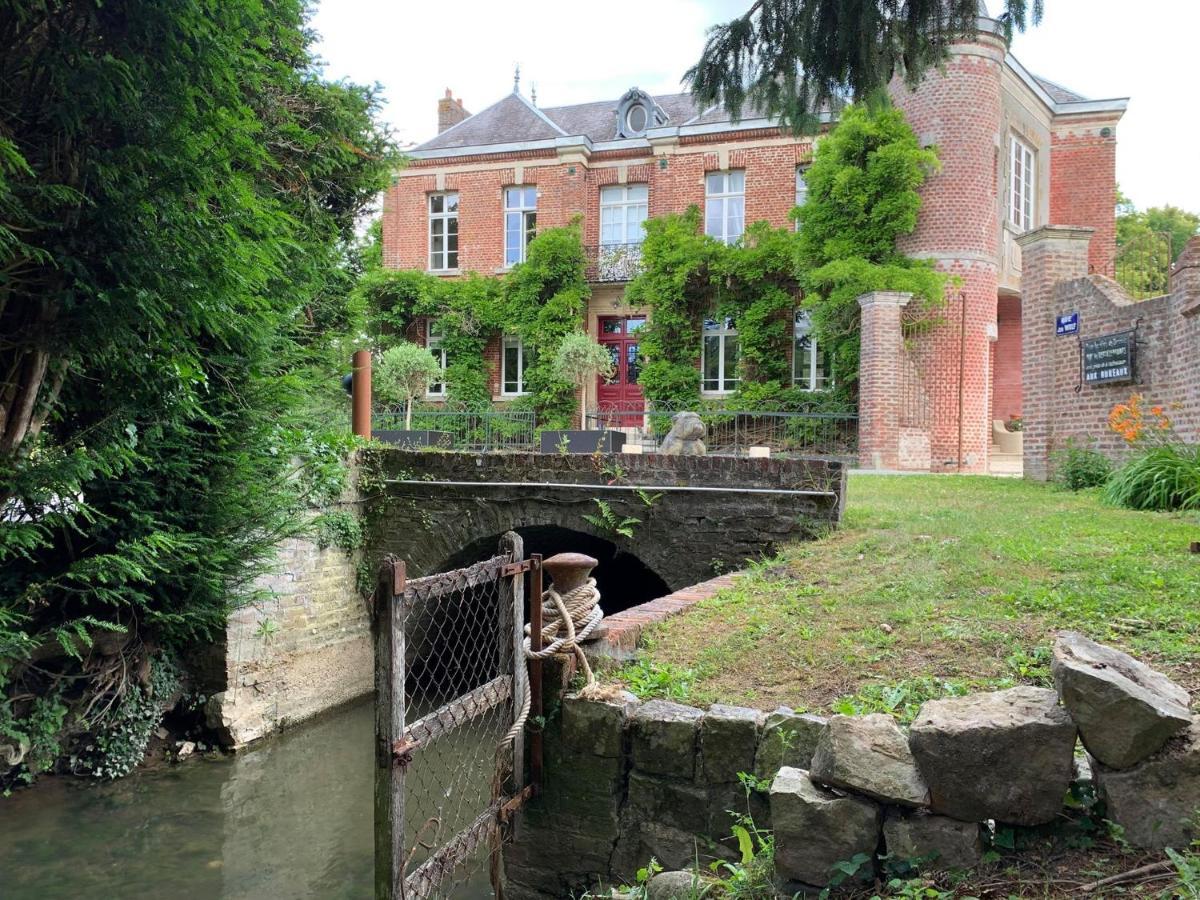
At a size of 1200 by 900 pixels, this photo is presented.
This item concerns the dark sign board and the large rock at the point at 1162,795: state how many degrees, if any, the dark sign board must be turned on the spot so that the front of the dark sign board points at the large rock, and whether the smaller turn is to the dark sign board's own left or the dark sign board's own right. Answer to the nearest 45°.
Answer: approximately 45° to the dark sign board's own left

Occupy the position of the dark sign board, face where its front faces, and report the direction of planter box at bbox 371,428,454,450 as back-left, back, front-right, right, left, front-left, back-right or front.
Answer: front-right

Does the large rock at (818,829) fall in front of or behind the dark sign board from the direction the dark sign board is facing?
in front

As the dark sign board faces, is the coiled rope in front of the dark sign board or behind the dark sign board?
in front

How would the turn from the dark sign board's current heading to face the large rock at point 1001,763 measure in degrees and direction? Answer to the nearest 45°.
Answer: approximately 45° to its left

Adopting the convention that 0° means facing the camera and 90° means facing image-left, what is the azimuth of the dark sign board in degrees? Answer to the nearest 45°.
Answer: approximately 45°

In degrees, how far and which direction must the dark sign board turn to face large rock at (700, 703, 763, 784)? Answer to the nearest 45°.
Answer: approximately 45° to its left

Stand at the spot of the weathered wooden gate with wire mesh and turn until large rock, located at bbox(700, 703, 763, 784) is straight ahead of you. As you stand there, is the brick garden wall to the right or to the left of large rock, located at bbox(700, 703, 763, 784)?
left

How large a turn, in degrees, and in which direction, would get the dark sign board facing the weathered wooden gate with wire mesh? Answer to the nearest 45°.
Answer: approximately 45° to its left

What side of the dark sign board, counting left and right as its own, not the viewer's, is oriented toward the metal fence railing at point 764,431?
right

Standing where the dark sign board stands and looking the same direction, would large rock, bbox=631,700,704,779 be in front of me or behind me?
in front

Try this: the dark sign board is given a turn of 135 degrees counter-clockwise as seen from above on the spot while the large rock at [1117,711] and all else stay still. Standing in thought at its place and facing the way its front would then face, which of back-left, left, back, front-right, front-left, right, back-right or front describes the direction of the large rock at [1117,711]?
right
